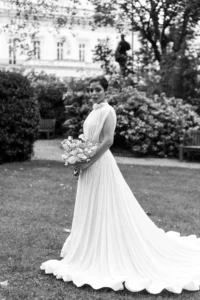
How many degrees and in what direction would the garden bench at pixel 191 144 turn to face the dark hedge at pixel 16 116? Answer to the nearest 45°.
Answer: approximately 90° to its right

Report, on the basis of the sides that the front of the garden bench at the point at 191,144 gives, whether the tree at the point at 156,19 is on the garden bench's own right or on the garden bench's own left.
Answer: on the garden bench's own right

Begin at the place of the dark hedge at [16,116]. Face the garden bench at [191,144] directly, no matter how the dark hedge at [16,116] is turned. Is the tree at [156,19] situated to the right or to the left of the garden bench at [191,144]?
left

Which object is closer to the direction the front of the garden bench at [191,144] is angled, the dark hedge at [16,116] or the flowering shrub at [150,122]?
the dark hedge

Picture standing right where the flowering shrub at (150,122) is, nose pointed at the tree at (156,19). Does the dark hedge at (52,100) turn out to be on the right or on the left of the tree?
left

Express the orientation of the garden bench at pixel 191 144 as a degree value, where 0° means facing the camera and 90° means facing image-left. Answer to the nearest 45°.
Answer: approximately 45°
